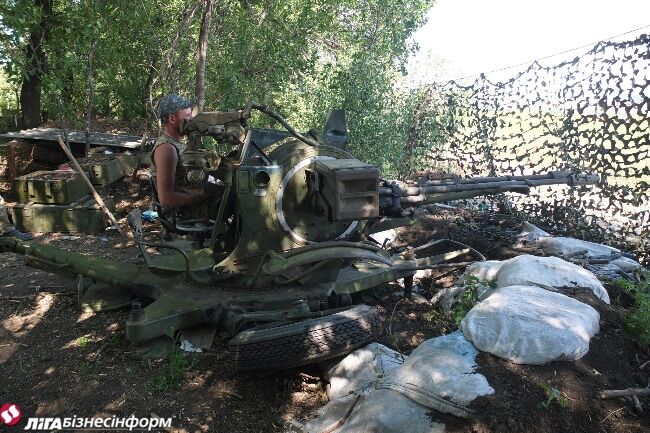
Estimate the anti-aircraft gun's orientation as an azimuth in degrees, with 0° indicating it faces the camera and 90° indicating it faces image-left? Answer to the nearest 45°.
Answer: approximately 270°

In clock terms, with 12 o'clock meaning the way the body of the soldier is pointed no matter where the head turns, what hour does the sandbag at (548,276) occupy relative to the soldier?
The sandbag is roughly at 1 o'clock from the soldier.

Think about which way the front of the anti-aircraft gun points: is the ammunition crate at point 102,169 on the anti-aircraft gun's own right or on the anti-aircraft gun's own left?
on the anti-aircraft gun's own left

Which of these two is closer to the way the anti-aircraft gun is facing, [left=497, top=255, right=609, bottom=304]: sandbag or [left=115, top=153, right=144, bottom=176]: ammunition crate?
the sandbag

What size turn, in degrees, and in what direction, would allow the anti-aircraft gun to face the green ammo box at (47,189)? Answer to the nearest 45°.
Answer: approximately 135° to its left

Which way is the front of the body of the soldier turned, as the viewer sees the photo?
to the viewer's right

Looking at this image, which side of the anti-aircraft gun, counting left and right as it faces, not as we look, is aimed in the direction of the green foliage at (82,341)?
back
